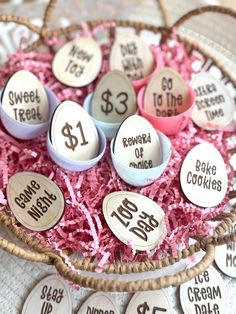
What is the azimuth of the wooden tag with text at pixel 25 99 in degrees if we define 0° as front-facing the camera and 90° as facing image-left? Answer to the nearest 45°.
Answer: approximately 0°

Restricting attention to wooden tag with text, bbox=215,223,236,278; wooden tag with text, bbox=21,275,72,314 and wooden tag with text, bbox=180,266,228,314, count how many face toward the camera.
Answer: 3

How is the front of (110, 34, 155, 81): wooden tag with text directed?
toward the camera

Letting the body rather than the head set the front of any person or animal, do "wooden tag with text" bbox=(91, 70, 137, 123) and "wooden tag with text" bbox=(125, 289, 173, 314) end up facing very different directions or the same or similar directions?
same or similar directions

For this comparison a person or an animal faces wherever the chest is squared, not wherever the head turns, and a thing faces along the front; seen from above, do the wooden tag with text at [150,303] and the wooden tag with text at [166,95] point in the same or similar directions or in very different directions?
same or similar directions

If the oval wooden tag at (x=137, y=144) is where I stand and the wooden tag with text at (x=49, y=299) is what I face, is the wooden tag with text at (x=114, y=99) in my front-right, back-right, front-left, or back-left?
back-right

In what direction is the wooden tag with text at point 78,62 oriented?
toward the camera

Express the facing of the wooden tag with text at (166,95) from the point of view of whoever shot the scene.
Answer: facing the viewer
